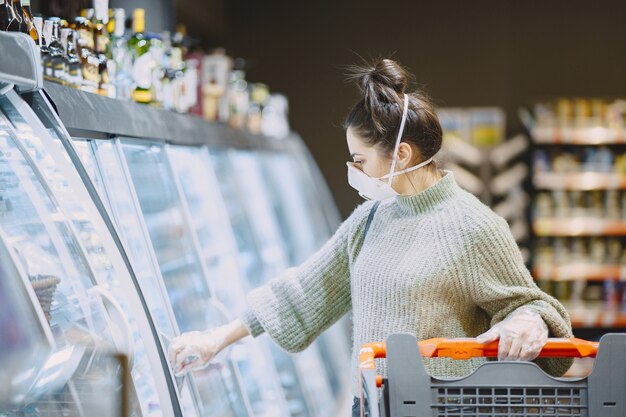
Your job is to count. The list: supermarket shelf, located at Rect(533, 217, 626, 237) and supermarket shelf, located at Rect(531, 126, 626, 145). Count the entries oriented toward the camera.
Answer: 2

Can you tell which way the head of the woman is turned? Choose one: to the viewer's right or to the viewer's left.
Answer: to the viewer's left

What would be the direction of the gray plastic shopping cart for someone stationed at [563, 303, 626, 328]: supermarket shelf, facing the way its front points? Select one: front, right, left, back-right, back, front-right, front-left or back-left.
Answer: front

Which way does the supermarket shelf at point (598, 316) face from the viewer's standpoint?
toward the camera

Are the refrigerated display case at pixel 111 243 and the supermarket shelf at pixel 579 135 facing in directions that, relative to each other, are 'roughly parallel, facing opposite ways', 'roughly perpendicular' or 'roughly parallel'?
roughly perpendicular

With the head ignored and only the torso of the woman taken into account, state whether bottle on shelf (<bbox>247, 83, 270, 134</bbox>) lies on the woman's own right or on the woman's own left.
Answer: on the woman's own right

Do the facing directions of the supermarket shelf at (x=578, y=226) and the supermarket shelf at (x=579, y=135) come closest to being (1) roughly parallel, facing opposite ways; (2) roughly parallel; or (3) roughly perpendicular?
roughly parallel

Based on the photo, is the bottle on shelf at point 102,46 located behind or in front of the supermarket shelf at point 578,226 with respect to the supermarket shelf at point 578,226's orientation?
in front

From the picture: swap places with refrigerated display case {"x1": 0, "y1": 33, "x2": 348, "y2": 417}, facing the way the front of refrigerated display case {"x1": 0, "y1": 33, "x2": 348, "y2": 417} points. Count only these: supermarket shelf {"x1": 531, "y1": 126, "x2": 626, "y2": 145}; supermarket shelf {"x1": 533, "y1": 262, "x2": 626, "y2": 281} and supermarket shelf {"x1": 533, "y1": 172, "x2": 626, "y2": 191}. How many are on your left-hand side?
3

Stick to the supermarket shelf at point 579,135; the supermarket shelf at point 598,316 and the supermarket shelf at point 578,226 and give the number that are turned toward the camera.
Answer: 3

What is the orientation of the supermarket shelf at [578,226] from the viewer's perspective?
toward the camera

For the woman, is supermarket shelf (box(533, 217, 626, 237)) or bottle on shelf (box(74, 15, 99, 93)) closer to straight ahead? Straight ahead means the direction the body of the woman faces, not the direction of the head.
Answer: the bottle on shelf

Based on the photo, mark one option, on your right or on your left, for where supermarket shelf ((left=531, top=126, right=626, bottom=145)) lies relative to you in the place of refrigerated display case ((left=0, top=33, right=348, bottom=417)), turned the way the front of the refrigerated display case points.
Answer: on your left

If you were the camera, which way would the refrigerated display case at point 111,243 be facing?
facing the viewer and to the right of the viewer

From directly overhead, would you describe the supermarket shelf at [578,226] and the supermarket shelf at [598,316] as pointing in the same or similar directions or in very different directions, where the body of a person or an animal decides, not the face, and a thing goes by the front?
same or similar directions
